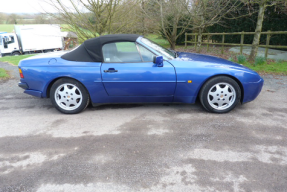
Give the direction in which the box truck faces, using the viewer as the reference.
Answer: facing the viewer and to the left of the viewer

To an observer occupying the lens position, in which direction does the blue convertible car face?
facing to the right of the viewer

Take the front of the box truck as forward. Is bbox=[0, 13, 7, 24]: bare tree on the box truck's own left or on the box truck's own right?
on the box truck's own right

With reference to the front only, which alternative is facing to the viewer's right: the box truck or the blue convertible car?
the blue convertible car

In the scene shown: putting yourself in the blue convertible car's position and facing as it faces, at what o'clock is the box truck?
The box truck is roughly at 8 o'clock from the blue convertible car.

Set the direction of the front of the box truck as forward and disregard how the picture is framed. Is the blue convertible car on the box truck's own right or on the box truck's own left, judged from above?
on the box truck's own left

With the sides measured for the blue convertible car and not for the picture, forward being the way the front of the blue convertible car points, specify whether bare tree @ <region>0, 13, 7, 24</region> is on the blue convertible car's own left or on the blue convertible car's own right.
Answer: on the blue convertible car's own left
